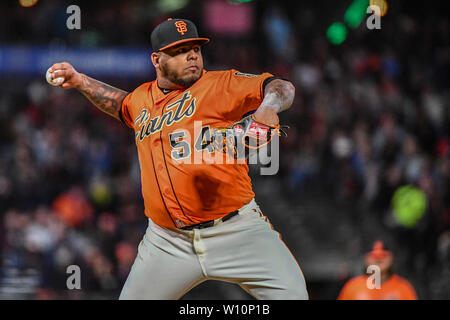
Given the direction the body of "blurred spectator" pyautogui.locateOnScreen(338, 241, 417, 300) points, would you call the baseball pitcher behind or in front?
in front

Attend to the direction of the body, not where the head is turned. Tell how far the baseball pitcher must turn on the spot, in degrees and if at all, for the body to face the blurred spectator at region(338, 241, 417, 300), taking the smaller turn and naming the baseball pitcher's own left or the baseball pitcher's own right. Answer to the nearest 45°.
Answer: approximately 135° to the baseball pitcher's own left

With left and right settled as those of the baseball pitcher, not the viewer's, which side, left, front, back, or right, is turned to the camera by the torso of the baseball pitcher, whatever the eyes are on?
front

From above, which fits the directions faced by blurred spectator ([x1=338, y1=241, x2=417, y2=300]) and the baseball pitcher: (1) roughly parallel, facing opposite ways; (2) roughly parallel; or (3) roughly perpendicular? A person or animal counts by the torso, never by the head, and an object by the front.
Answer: roughly parallel

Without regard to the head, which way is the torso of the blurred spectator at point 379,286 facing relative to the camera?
toward the camera

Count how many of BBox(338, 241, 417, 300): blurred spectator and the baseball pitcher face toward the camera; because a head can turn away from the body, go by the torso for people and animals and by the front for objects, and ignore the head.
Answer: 2
